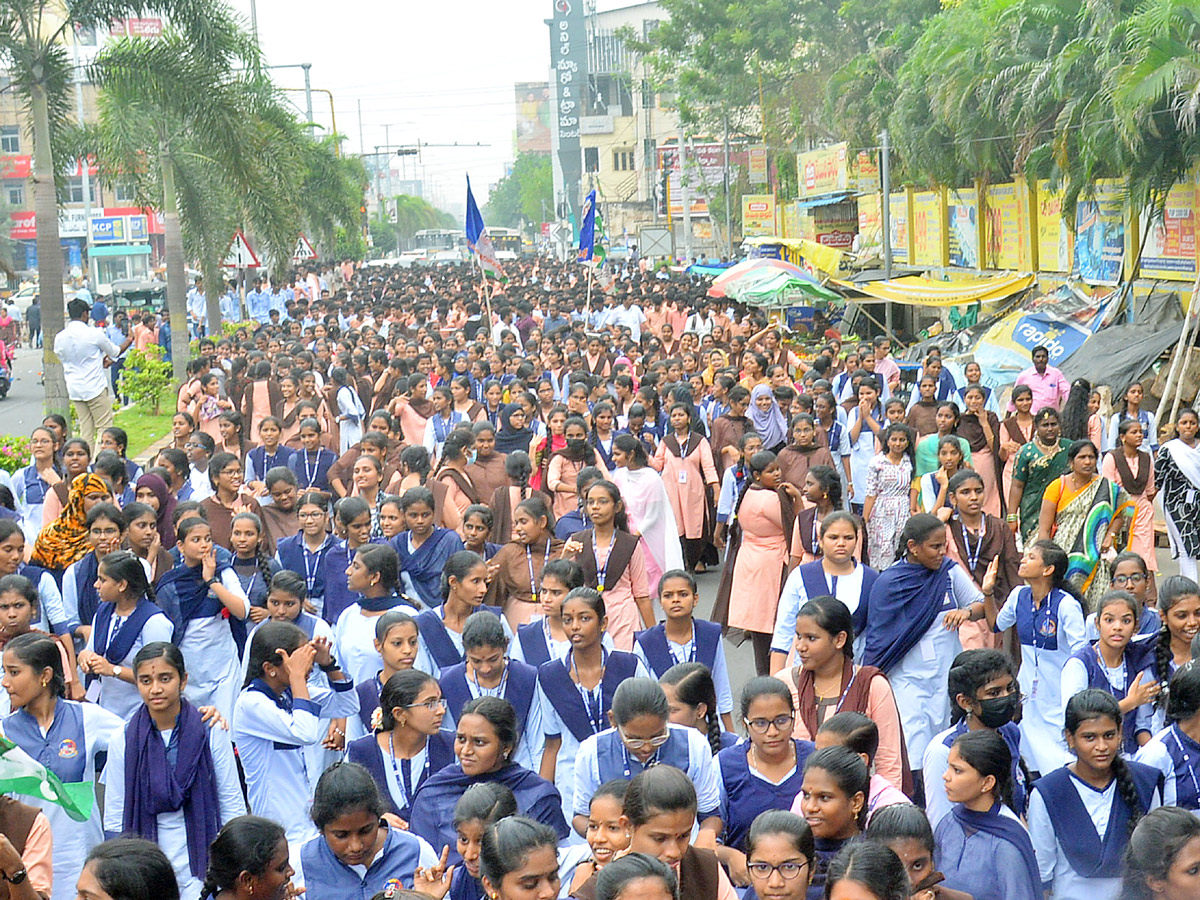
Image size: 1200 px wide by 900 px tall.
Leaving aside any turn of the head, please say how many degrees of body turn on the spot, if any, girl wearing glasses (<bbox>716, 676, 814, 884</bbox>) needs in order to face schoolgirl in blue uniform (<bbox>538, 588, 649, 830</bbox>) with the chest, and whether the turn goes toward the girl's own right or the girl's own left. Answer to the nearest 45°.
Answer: approximately 135° to the girl's own right

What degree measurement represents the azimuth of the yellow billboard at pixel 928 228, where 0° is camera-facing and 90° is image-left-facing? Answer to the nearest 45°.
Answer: approximately 45°

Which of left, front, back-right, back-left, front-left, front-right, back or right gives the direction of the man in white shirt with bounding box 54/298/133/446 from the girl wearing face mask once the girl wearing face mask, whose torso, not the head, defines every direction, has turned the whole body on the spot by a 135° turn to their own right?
front-right

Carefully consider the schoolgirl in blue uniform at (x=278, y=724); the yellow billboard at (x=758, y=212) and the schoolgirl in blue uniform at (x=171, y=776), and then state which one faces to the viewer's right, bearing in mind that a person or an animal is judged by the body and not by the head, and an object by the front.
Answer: the schoolgirl in blue uniform at (x=278, y=724)

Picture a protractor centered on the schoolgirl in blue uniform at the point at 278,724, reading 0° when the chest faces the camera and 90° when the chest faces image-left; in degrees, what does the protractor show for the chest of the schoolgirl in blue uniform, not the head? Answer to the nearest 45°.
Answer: approximately 270°

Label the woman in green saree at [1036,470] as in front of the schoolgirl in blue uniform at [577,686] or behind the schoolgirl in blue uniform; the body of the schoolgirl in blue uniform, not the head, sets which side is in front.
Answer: behind
